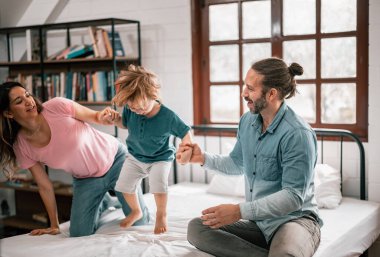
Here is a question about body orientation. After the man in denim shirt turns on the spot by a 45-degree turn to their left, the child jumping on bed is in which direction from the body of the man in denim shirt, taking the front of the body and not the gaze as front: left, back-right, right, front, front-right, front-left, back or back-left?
back-right

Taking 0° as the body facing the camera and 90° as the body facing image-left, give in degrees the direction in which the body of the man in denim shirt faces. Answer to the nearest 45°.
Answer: approximately 45°

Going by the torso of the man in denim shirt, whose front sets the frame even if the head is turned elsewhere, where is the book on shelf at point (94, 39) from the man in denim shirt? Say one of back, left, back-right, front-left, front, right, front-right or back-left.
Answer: right

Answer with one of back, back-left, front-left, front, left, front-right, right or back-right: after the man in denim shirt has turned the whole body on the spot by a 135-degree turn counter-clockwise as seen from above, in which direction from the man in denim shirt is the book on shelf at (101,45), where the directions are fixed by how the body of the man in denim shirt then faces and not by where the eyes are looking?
back-left

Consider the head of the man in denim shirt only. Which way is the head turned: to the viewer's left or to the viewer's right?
to the viewer's left

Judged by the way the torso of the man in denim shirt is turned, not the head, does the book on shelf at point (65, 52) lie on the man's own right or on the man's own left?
on the man's own right

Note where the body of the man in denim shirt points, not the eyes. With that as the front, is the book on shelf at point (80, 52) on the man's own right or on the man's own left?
on the man's own right
